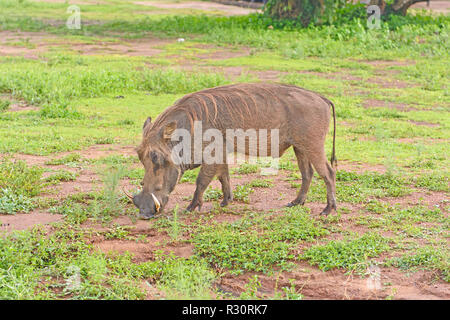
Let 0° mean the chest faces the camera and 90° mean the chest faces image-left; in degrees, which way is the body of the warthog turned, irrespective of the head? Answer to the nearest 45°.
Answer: approximately 90°
